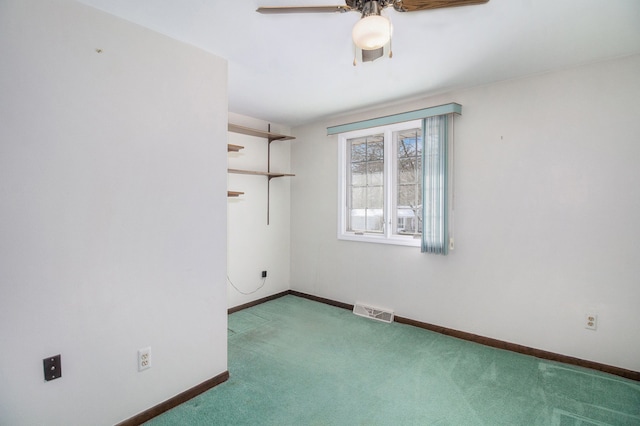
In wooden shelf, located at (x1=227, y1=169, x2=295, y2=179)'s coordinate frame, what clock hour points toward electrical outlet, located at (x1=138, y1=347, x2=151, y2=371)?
The electrical outlet is roughly at 2 o'clock from the wooden shelf.

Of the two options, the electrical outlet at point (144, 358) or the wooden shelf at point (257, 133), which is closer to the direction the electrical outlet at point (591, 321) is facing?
the electrical outlet

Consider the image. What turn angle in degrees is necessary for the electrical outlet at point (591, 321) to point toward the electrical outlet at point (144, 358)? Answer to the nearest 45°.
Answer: approximately 45° to its right

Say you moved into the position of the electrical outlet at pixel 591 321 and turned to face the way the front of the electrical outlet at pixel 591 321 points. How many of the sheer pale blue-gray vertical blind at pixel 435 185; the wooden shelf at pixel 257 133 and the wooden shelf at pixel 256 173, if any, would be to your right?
3

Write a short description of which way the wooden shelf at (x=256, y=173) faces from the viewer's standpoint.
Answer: facing the viewer and to the right of the viewer

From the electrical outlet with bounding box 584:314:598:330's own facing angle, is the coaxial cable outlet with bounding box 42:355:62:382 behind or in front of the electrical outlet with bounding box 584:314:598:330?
in front

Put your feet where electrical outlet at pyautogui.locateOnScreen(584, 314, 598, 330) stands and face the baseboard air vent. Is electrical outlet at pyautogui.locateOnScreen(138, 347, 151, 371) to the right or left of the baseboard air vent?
left

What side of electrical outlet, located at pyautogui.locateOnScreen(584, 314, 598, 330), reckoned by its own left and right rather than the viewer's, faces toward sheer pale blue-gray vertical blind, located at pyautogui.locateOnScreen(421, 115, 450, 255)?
right

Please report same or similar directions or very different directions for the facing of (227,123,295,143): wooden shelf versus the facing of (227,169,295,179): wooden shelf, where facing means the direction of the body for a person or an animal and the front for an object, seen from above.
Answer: same or similar directions

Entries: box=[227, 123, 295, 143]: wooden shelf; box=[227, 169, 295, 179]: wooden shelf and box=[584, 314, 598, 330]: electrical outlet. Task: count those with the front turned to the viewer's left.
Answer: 0

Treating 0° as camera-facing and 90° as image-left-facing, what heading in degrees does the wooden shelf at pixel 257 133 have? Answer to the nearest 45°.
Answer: approximately 315°

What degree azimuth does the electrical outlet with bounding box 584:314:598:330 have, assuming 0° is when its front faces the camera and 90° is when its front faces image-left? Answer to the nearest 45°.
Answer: approximately 0°

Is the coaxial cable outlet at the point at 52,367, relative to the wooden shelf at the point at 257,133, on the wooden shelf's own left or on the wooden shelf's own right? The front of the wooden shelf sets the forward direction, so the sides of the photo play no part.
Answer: on the wooden shelf's own right

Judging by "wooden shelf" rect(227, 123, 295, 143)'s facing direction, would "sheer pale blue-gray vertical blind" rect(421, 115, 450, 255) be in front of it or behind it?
in front
